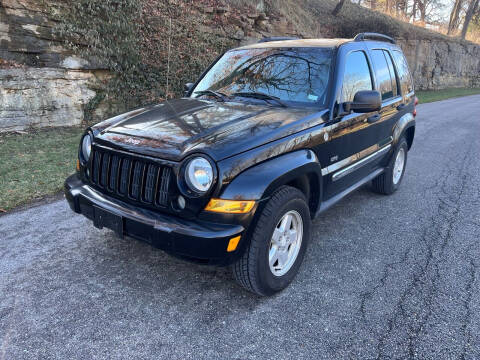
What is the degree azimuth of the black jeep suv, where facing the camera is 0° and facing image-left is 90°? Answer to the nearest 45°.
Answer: approximately 45°
